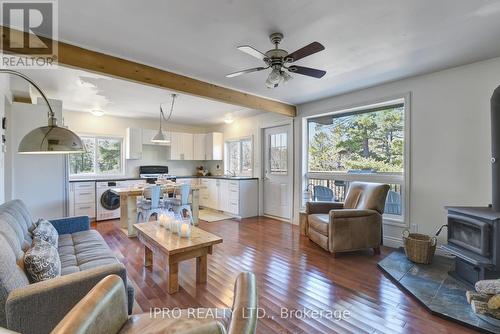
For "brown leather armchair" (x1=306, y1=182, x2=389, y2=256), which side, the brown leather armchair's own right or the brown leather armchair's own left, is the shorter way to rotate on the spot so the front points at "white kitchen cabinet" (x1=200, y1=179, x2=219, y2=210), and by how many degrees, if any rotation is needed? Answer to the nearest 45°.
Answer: approximately 90° to the brown leather armchair's own right

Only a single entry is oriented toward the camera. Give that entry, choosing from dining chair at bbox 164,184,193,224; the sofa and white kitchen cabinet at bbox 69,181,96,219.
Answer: the white kitchen cabinet

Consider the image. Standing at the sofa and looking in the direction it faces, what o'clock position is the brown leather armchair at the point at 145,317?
The brown leather armchair is roughly at 2 o'clock from the sofa.

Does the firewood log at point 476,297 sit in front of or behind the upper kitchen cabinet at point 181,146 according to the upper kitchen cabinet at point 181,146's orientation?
in front

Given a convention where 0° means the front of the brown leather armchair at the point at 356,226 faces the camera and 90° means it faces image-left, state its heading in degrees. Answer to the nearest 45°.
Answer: approximately 45°

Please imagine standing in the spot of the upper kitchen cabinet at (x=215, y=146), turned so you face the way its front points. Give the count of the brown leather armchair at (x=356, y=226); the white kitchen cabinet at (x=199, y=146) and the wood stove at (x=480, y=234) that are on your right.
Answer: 1

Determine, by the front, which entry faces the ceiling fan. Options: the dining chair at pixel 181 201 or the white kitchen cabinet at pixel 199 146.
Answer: the white kitchen cabinet

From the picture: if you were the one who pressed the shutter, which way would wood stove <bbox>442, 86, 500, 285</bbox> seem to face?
facing the viewer and to the left of the viewer

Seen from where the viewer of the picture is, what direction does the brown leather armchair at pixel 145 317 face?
facing away from the viewer

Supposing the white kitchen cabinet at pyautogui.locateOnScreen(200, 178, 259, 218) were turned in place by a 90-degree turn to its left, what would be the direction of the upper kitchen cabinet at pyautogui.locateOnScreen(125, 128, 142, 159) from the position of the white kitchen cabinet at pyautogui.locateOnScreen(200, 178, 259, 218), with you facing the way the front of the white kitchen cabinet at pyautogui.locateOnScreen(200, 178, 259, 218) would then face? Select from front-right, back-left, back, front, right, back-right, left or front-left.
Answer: back-right

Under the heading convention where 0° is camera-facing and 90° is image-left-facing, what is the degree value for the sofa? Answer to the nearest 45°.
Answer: approximately 270°

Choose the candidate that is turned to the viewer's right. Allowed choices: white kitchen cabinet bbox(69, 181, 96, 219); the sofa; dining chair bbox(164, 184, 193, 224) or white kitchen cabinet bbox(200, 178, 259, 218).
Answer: the sofa

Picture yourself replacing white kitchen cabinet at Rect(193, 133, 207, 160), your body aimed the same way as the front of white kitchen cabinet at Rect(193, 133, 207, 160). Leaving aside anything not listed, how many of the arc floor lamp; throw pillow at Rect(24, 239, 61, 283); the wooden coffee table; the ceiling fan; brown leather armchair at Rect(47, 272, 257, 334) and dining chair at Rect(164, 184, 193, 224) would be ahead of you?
6

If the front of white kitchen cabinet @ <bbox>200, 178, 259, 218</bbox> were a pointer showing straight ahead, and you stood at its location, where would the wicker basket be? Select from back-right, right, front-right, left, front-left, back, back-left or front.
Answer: left

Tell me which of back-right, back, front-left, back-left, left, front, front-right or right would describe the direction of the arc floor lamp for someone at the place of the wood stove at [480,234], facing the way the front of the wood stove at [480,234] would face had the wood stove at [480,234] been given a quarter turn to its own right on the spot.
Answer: left

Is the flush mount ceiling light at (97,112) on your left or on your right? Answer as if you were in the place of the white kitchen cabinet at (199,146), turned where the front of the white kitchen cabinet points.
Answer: on your right

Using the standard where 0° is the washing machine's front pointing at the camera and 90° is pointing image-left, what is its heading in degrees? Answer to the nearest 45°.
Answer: approximately 0°

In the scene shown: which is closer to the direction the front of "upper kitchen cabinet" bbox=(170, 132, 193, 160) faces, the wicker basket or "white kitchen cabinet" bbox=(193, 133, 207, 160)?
the wicker basket

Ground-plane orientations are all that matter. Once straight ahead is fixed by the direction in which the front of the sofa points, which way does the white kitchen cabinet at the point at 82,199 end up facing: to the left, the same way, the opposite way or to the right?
to the right

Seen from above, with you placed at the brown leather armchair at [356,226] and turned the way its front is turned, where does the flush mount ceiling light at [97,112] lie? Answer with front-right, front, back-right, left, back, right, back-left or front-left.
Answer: front-right

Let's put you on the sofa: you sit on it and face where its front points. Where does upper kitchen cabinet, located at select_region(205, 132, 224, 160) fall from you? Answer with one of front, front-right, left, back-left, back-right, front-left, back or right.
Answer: front-left
